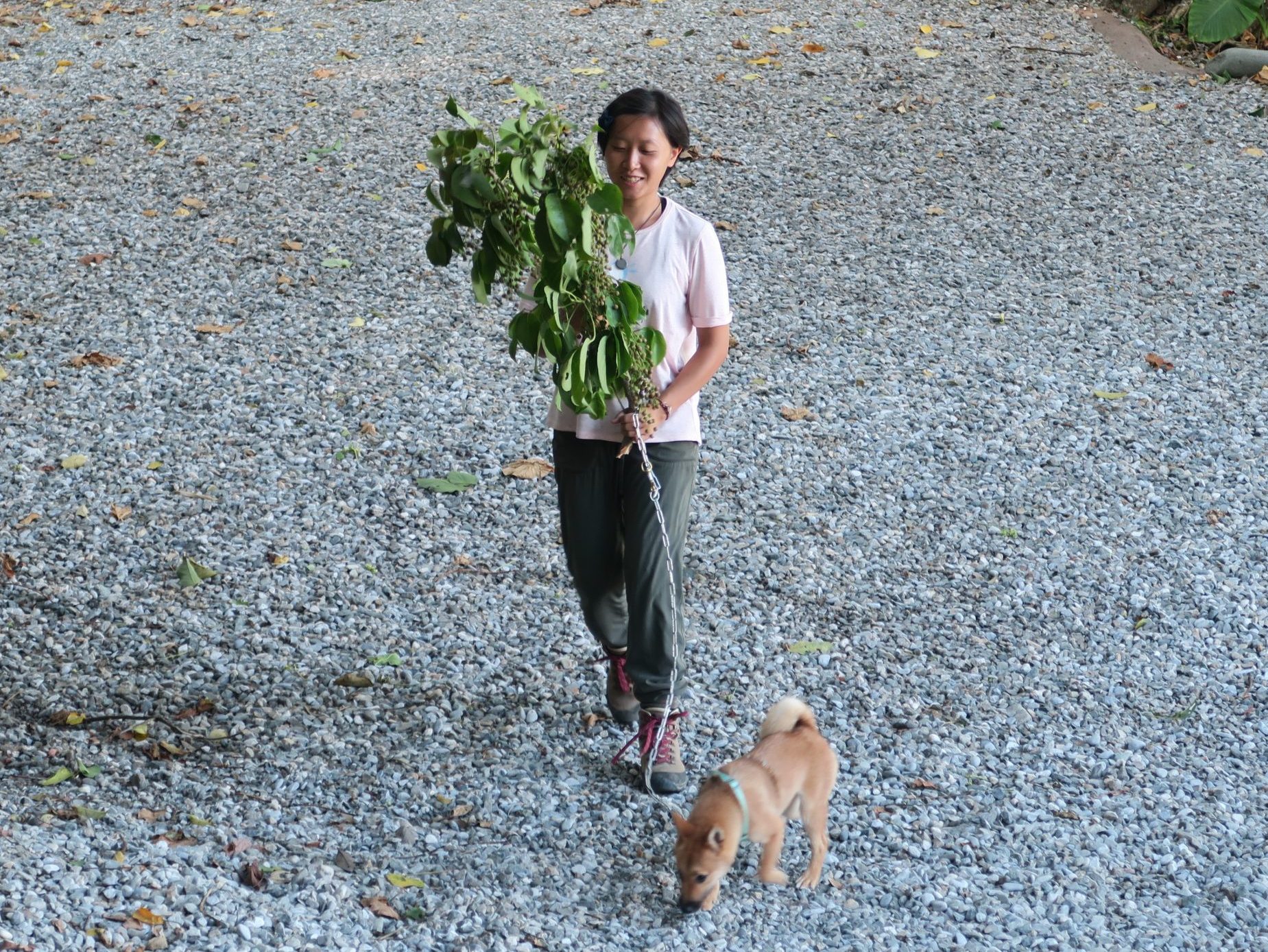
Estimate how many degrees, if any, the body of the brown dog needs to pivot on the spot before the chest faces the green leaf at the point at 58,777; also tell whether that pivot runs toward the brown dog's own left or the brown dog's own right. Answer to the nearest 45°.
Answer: approximately 45° to the brown dog's own right

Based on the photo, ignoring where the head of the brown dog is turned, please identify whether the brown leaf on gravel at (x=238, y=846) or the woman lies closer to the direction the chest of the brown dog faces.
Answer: the brown leaf on gravel

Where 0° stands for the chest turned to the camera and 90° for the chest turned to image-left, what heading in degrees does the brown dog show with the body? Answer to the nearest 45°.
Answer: approximately 45°

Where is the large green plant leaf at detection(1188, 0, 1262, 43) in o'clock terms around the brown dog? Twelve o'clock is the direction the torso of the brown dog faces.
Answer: The large green plant leaf is roughly at 5 o'clock from the brown dog.

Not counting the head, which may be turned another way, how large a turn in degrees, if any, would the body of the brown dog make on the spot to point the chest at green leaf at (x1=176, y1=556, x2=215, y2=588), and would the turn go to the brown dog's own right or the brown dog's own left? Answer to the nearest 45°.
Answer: approximately 90° to the brown dog's own right

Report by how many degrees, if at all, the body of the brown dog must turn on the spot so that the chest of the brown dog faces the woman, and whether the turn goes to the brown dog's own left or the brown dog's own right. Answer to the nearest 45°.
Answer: approximately 90° to the brown dog's own right

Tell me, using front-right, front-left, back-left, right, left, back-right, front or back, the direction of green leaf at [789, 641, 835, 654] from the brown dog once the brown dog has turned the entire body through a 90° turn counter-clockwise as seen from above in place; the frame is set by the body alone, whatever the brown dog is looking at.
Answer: back-left

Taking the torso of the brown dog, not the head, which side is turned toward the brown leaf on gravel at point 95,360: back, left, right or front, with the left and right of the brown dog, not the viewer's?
right

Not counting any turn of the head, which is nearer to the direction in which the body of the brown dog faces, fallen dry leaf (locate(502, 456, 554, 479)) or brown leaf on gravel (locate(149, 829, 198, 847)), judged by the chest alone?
the brown leaf on gravel
